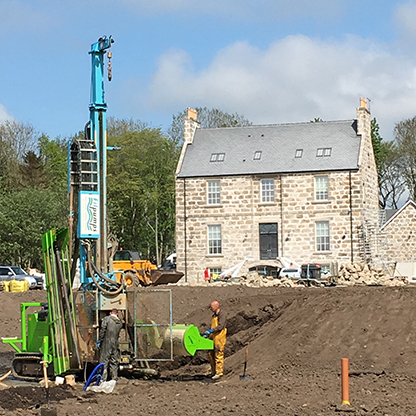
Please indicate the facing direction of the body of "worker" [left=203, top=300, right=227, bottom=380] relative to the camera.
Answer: to the viewer's left

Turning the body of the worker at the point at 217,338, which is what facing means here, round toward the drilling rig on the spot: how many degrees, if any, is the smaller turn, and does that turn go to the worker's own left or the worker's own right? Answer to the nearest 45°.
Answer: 0° — they already face it

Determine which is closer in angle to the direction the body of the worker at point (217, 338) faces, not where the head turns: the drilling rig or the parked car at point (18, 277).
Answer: the drilling rig

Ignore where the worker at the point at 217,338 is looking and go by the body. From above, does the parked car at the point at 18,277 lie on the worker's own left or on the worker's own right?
on the worker's own right

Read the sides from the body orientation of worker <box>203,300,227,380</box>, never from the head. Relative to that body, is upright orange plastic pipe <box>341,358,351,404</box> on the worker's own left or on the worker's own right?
on the worker's own left

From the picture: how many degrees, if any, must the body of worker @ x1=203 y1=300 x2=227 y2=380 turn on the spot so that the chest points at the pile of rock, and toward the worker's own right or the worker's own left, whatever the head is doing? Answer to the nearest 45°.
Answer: approximately 90° to the worker's own right

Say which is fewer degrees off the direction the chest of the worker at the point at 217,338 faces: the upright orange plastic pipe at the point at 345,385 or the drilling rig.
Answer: the drilling rig

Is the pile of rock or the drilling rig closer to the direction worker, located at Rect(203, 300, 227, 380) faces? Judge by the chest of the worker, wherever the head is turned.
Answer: the drilling rig

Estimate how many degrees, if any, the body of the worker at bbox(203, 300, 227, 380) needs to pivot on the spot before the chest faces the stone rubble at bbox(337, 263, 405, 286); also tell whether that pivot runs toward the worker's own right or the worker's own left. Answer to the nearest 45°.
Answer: approximately 90° to the worker's own right
